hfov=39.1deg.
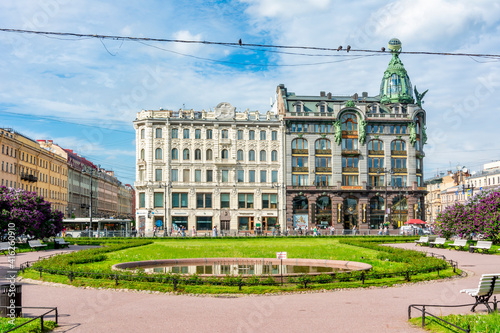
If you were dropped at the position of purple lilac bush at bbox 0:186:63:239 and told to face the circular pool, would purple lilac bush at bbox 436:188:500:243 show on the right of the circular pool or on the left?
left

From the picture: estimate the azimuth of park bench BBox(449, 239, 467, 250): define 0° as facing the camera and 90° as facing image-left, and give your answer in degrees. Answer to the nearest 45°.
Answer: approximately 45°

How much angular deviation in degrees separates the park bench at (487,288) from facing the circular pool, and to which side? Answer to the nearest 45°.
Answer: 0° — it already faces it

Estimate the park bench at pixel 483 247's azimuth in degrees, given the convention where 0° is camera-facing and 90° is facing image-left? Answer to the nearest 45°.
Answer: approximately 45°

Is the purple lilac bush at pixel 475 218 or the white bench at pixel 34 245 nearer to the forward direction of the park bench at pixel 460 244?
the white bench

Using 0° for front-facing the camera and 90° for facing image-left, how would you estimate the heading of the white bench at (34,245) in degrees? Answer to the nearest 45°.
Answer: approximately 315°
